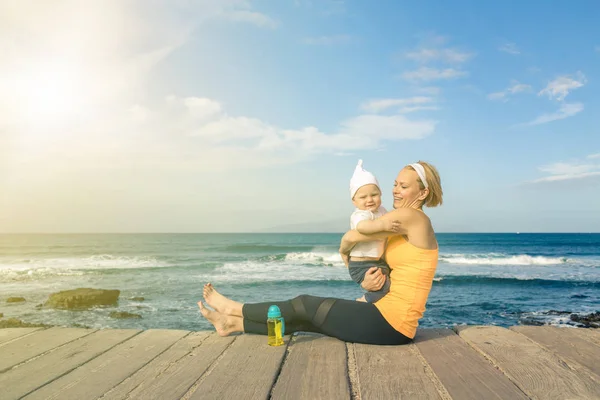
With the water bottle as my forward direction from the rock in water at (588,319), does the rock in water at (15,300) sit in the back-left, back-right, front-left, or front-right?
front-right

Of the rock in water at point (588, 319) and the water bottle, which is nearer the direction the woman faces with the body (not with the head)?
the water bottle

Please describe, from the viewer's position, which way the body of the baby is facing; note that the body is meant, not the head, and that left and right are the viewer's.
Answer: facing the viewer and to the right of the viewer

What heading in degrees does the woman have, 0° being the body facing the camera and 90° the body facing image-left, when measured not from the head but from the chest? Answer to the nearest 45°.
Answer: approximately 90°

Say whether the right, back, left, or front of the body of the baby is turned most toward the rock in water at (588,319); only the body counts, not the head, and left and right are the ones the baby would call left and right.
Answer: left

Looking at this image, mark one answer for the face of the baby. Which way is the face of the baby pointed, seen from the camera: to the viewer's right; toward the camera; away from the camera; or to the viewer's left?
toward the camera

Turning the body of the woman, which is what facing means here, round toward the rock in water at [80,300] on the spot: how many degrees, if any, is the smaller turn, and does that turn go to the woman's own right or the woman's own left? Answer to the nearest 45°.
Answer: approximately 45° to the woman's own right

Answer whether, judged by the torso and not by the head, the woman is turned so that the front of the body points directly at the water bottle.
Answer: yes

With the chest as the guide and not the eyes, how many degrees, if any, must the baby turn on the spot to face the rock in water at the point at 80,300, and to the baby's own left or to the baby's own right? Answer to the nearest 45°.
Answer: approximately 180°

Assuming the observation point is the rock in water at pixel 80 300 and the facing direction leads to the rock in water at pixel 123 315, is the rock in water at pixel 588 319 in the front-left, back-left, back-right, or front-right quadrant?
front-left

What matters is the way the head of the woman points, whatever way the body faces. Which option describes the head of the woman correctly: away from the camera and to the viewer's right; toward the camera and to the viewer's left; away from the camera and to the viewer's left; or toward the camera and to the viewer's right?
toward the camera and to the viewer's left

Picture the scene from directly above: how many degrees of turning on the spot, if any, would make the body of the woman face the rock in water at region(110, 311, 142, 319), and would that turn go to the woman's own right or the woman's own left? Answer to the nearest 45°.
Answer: approximately 45° to the woman's own right
